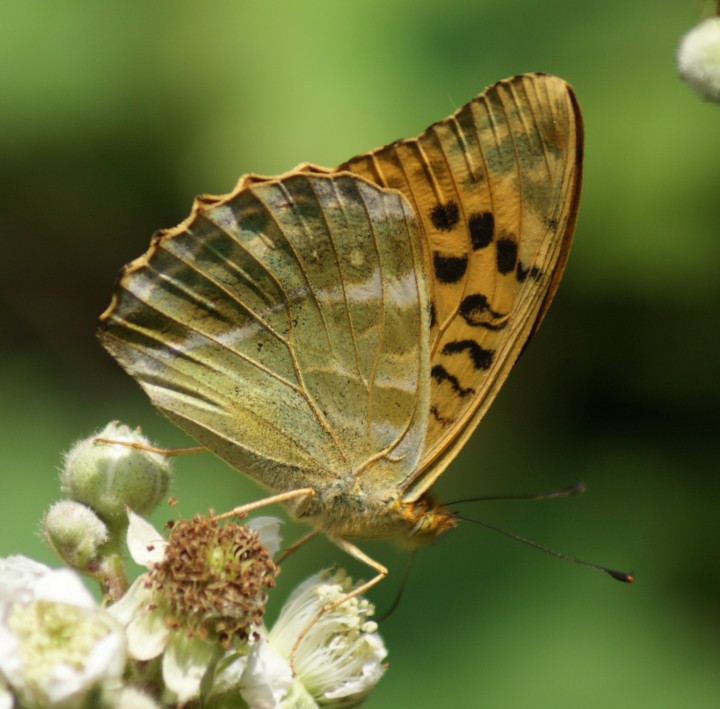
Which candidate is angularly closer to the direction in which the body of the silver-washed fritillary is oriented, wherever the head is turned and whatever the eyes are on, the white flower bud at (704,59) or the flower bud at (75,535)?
the white flower bud

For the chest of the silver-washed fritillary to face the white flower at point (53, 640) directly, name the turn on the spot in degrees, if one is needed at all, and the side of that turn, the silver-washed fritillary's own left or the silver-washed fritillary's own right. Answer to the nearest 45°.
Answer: approximately 135° to the silver-washed fritillary's own right

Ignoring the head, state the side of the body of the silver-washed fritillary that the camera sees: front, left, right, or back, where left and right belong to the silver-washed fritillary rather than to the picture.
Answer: right
